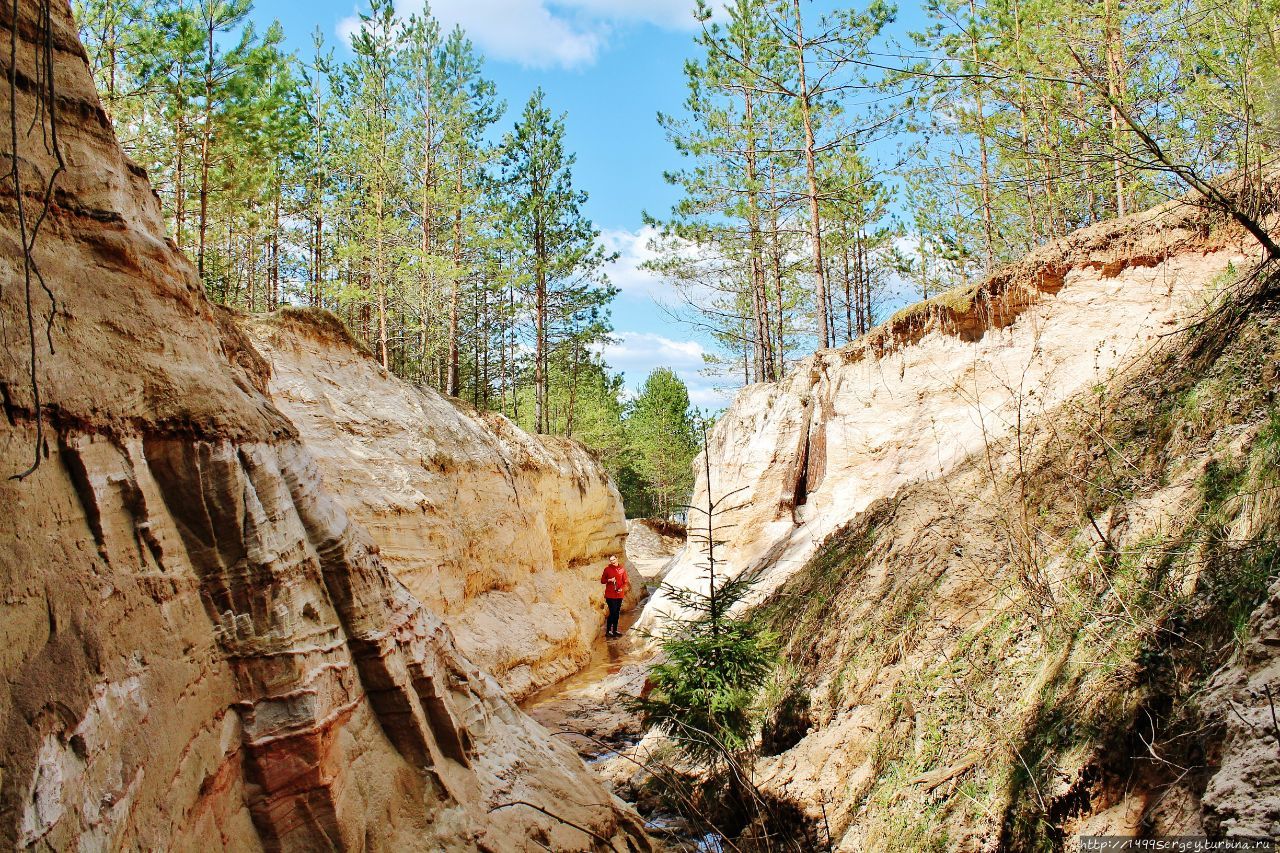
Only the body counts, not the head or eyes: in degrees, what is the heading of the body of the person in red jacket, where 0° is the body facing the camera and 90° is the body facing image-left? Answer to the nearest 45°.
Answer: approximately 0°
